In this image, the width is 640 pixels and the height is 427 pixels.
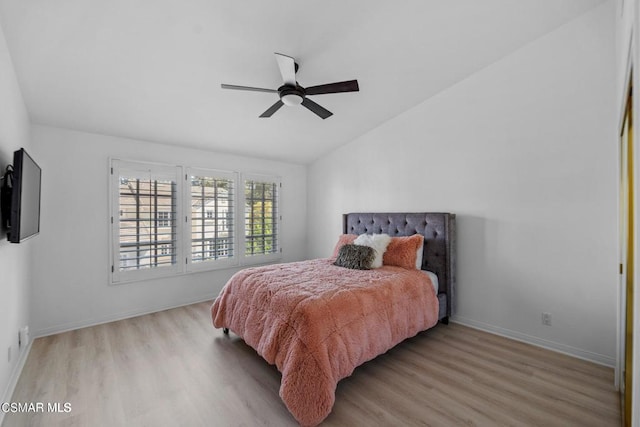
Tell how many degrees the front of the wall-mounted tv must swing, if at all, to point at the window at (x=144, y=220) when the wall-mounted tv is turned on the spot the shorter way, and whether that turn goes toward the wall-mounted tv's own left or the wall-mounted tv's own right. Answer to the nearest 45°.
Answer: approximately 45° to the wall-mounted tv's own left

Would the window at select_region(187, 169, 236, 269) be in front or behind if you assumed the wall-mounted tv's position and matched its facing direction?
in front

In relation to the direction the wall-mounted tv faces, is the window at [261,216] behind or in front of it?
in front

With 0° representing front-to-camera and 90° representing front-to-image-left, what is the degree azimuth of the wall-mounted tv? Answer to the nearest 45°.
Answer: approximately 270°

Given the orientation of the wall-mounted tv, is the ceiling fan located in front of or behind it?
in front
